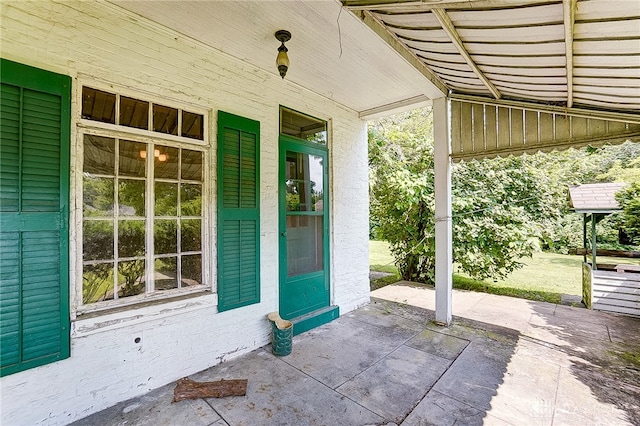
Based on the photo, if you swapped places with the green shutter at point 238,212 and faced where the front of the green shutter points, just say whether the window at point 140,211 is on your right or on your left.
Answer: on your right

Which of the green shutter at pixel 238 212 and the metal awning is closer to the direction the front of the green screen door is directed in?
the metal awning

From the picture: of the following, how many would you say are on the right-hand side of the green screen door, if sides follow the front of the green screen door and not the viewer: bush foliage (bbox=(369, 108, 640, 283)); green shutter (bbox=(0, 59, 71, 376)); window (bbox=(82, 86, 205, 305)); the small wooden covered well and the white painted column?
2

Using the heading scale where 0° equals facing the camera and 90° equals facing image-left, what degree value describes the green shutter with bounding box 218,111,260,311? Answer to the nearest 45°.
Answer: approximately 315°

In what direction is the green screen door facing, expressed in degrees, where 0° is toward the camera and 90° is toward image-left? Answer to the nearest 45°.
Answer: approximately 315°

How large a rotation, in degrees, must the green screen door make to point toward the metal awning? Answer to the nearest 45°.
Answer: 0° — it already faces it
